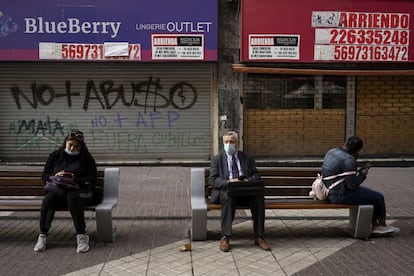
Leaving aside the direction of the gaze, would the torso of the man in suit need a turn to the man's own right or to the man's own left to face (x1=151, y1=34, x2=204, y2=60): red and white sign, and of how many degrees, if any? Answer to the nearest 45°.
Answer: approximately 180°

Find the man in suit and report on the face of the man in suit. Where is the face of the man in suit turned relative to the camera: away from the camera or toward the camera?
toward the camera

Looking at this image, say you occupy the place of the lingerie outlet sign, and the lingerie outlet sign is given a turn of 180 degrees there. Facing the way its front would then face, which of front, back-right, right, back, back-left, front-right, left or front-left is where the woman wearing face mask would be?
back

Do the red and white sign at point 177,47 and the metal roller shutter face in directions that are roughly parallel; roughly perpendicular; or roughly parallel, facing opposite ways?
roughly parallel

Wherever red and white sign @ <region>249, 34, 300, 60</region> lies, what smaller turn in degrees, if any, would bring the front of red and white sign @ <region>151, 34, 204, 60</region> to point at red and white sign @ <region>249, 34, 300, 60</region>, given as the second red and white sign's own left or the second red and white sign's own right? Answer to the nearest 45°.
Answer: approximately 90° to the second red and white sign's own left

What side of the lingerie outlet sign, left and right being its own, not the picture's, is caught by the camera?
front

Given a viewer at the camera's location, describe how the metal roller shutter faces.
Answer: facing the viewer

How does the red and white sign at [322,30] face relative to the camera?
toward the camera

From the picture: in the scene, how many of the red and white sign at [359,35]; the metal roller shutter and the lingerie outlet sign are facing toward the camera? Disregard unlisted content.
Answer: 3

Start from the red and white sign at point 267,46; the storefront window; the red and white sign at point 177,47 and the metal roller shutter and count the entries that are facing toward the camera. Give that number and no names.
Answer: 4

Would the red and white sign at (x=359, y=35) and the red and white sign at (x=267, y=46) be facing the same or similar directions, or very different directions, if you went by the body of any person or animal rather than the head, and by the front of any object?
same or similar directions

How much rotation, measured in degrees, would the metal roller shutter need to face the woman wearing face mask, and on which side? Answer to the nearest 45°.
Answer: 0° — it already faces them

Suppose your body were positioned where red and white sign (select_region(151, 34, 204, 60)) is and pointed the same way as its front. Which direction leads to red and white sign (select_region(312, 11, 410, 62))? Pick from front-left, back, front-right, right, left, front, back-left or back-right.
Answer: left

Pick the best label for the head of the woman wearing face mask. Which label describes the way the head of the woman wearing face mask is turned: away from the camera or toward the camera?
toward the camera

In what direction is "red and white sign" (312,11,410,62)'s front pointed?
toward the camera
